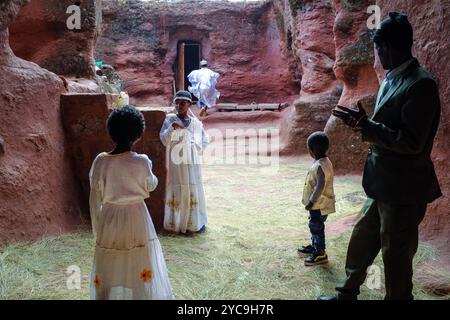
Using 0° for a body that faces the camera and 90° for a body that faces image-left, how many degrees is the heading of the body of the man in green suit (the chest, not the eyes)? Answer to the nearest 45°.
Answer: approximately 90°

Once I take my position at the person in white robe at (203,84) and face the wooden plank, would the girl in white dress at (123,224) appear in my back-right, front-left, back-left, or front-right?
back-right

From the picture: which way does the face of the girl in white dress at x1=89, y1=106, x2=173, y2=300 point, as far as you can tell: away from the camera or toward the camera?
away from the camera

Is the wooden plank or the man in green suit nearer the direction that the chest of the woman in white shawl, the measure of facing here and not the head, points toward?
the man in green suit

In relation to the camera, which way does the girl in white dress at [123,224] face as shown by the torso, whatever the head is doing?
away from the camera

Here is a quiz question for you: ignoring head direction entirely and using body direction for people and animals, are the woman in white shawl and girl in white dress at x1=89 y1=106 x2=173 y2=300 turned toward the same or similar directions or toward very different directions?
very different directions

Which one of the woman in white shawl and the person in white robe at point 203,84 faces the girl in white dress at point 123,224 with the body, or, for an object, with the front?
the woman in white shawl

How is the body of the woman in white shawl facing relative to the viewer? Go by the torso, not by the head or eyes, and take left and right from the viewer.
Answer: facing the viewer

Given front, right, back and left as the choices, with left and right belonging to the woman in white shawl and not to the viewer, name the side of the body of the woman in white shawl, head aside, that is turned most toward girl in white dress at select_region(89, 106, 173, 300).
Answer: front

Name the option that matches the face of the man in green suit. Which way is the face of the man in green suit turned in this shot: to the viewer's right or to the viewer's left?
to the viewer's left
